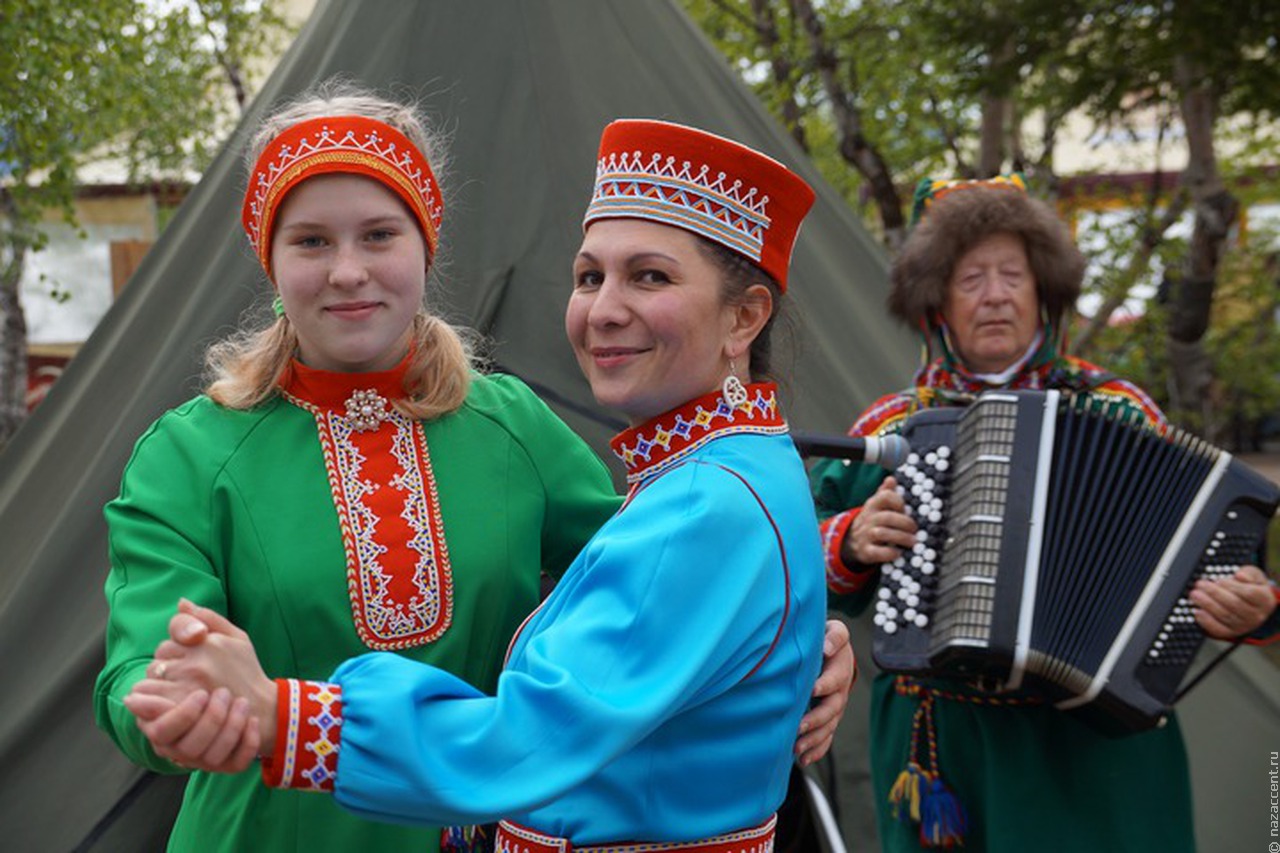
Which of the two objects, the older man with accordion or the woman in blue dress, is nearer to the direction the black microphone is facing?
the older man with accordion

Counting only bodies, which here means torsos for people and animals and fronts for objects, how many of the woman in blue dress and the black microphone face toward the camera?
0

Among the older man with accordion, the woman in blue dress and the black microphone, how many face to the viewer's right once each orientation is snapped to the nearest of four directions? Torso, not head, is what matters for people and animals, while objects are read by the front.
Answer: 1

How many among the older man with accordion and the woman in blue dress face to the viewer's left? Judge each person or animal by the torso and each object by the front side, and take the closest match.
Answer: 1

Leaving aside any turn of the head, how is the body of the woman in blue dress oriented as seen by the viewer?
to the viewer's left

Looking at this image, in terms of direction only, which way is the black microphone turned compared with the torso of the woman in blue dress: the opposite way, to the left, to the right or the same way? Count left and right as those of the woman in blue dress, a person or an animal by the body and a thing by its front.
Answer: the opposite way

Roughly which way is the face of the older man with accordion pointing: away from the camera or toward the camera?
toward the camera

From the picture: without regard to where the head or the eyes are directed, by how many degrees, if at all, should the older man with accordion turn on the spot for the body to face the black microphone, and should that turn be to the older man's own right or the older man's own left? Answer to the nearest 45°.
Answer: approximately 45° to the older man's own right

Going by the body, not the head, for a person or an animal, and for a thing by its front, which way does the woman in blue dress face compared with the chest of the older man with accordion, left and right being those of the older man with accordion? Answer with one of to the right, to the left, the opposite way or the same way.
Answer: to the right

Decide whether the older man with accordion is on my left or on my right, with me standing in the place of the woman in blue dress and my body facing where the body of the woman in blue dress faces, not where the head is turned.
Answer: on my right

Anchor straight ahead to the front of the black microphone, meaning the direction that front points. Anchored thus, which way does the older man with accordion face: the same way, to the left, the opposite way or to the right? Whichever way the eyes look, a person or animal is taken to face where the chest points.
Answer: to the right

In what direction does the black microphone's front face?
to the viewer's right

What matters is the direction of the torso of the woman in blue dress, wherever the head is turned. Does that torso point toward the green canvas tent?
no

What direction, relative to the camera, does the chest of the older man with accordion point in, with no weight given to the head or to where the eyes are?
toward the camera

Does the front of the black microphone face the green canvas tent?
no

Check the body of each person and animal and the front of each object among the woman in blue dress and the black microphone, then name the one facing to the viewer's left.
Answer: the woman in blue dress
